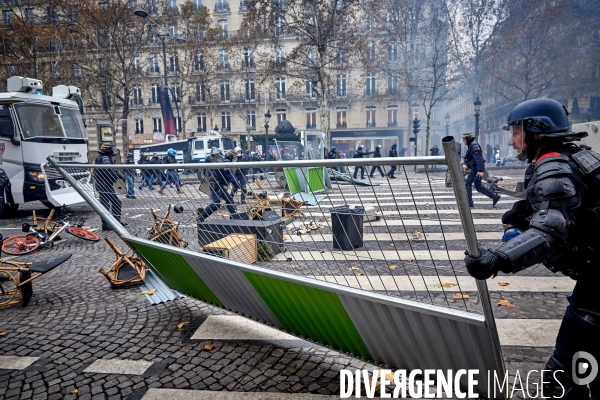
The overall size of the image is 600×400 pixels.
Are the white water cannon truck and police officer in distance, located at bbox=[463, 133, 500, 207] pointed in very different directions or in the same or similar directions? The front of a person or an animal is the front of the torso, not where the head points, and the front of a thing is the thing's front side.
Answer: very different directions

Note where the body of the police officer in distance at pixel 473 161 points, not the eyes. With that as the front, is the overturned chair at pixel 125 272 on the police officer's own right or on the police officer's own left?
on the police officer's own left

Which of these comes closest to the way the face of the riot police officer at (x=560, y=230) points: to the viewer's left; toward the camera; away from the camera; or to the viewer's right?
to the viewer's left

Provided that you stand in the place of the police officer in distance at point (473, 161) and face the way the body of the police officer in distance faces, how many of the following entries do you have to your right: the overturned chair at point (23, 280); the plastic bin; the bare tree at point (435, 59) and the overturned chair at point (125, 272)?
1

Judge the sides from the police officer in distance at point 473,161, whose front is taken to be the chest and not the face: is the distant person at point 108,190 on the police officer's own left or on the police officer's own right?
on the police officer's own left

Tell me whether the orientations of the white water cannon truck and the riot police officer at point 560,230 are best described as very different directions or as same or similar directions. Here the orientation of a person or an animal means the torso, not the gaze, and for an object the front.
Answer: very different directions

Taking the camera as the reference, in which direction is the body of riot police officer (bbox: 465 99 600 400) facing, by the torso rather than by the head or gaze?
to the viewer's left

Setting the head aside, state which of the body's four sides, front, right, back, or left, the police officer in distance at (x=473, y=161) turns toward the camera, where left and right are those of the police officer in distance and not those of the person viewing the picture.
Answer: left
